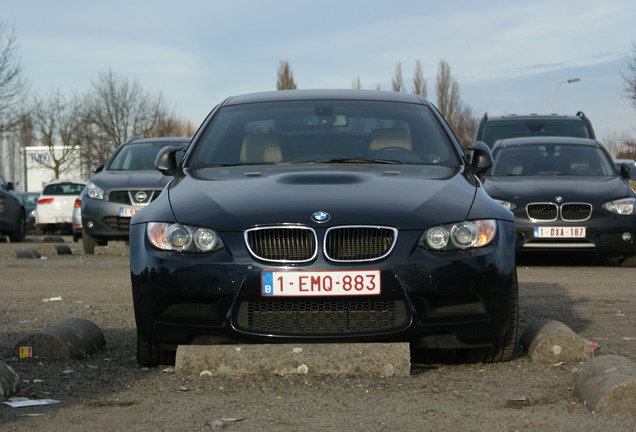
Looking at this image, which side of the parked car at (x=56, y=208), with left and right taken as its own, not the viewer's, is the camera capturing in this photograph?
back

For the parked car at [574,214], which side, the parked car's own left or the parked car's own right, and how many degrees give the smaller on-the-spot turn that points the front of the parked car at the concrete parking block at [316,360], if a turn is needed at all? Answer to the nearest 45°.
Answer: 0° — it already faces it

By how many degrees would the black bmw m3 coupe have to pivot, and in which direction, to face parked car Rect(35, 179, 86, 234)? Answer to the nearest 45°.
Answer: approximately 180°

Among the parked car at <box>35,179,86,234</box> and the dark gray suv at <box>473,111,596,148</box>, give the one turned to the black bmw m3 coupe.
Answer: the dark gray suv

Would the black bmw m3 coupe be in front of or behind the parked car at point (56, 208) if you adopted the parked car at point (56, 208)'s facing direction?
behind

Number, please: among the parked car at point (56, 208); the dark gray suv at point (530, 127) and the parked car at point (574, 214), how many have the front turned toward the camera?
2

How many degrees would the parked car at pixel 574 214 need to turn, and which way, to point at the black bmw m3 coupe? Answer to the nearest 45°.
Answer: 0° — it already faces it

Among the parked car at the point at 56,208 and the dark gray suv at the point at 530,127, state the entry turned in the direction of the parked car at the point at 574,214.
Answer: the dark gray suv

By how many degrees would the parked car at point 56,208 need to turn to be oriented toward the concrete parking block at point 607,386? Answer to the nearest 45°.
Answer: approximately 180°

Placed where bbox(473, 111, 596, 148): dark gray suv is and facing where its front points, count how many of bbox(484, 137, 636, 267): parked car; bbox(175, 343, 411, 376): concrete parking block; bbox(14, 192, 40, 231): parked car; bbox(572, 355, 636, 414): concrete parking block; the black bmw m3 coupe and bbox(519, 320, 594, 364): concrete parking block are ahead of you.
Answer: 5

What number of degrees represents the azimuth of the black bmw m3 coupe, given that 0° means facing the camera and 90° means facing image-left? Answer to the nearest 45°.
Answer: approximately 0°

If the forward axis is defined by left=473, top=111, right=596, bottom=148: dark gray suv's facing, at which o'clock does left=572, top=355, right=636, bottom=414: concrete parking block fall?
The concrete parking block is roughly at 12 o'clock from the dark gray suv.

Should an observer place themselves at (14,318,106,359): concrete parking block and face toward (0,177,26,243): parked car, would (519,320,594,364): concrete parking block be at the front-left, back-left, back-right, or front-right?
back-right

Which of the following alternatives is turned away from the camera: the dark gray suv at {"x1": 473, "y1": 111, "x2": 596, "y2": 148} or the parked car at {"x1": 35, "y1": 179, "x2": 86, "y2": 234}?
the parked car
